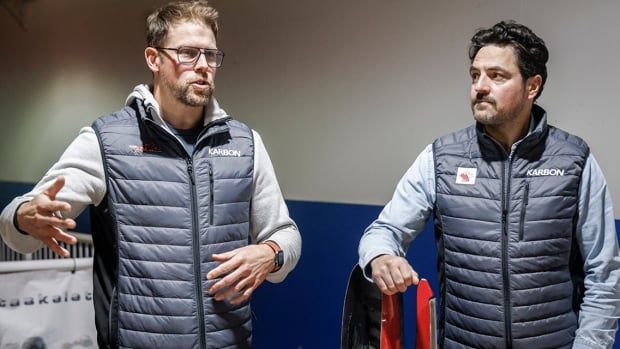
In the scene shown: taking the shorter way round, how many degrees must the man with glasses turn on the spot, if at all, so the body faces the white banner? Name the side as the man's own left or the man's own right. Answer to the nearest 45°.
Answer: approximately 180°

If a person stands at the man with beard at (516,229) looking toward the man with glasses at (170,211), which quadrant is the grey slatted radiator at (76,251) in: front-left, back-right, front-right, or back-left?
front-right

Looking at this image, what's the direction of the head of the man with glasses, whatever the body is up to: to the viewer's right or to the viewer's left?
to the viewer's right

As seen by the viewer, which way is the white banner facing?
toward the camera

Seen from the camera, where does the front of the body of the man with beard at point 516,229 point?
toward the camera

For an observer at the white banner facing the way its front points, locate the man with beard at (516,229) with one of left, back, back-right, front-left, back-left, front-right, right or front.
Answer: front-left

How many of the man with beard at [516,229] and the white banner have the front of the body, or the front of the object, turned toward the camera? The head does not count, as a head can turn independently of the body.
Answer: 2

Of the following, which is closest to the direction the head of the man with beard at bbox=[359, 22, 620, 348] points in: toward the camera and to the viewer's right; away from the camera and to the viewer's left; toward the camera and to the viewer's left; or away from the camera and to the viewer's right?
toward the camera and to the viewer's left

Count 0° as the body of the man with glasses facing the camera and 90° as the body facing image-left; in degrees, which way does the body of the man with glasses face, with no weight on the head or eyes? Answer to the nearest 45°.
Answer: approximately 315°

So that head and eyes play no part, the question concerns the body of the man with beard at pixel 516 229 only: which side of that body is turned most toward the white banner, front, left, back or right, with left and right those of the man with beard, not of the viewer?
right
